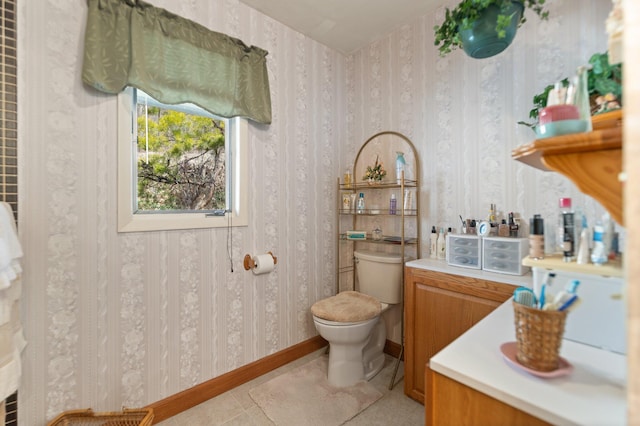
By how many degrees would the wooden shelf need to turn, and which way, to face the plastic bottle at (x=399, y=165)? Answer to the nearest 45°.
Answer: approximately 45° to its right

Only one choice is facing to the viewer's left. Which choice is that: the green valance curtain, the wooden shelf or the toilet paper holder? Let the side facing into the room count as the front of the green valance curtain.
the wooden shelf

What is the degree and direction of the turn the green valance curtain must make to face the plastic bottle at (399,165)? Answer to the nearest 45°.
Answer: approximately 45° to its left

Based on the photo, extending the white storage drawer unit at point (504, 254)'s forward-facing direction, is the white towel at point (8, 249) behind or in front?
in front

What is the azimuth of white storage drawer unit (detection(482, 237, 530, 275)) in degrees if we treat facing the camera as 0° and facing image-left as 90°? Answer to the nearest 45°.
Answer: approximately 45°

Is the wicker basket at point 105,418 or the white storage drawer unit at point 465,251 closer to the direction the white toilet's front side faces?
the wicker basket

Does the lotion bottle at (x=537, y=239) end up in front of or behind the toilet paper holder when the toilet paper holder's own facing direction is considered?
in front

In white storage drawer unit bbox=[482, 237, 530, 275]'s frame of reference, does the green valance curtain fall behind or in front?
in front

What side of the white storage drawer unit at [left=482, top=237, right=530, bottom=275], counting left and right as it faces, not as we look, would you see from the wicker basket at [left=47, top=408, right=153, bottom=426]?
front

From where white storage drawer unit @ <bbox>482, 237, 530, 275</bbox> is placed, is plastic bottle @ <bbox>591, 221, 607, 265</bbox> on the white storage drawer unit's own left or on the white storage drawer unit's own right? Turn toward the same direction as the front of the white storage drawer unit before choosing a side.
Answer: on the white storage drawer unit's own left

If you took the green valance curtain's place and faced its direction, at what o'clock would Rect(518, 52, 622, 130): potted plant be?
The potted plant is roughly at 12 o'clock from the green valance curtain.

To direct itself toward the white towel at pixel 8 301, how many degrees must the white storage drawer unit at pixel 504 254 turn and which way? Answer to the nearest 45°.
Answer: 0° — it already faces it

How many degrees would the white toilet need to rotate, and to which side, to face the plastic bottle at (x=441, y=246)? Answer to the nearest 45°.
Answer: approximately 135° to its left

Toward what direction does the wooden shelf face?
to the viewer's left
